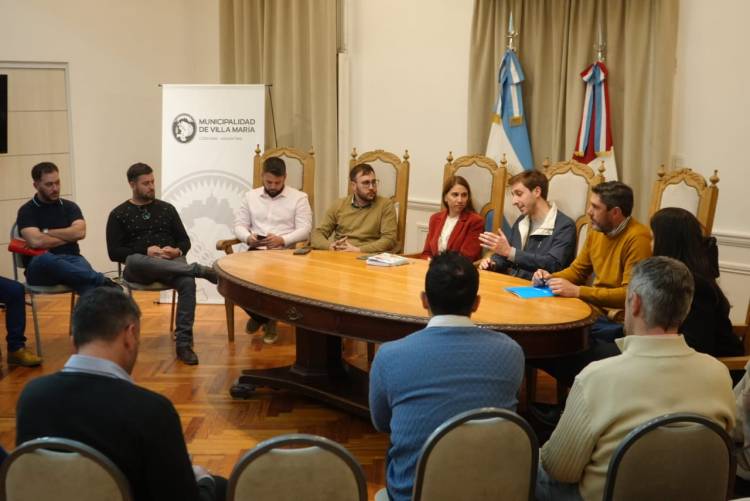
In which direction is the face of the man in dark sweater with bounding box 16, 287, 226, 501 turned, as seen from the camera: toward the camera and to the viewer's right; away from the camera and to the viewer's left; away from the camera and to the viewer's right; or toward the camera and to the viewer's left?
away from the camera and to the viewer's right

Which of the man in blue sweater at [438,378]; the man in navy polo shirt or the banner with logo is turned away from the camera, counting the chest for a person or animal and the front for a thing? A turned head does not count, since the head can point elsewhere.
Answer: the man in blue sweater

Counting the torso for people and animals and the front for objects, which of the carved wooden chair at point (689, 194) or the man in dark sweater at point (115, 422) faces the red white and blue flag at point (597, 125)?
the man in dark sweater

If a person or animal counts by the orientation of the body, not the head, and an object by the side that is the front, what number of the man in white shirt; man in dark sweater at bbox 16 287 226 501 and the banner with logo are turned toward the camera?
2

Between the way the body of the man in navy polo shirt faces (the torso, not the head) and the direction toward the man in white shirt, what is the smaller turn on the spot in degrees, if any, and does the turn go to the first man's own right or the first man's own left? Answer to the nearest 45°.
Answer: approximately 45° to the first man's own left

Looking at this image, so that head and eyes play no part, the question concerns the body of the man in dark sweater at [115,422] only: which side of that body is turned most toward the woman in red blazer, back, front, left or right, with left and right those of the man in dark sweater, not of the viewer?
front

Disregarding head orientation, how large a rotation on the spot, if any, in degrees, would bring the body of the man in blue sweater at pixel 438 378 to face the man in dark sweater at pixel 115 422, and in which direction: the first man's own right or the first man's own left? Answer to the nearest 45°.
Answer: approximately 135° to the first man's own left

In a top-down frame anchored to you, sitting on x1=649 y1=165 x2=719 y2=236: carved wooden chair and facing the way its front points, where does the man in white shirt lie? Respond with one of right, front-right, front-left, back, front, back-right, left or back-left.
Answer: front-right

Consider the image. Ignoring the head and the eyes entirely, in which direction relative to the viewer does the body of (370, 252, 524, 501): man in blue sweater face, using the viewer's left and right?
facing away from the viewer

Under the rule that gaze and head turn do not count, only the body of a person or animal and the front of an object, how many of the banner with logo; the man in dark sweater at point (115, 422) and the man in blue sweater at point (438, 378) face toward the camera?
1

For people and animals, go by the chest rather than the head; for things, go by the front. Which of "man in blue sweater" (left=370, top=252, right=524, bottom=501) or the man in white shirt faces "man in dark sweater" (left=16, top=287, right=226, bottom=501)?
the man in white shirt

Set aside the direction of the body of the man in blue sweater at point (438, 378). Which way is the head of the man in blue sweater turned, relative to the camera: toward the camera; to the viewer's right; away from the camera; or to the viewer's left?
away from the camera

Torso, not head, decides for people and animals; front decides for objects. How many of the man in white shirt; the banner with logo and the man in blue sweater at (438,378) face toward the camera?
2

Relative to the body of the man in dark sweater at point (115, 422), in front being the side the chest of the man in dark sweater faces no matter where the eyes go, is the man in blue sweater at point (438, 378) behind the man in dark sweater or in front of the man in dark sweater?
in front

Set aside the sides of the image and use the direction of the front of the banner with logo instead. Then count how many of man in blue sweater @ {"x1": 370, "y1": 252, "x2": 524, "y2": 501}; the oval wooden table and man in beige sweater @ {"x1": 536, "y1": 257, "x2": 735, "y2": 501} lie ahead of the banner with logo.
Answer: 3

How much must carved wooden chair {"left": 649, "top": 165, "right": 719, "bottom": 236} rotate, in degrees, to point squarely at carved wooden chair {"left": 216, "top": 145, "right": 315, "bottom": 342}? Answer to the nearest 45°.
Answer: approximately 45° to its right

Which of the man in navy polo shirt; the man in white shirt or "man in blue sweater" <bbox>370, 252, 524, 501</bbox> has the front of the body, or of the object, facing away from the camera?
the man in blue sweater

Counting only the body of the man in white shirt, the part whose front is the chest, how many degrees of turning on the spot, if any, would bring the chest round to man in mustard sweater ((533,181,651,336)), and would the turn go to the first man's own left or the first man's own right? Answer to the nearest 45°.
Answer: approximately 45° to the first man's own left
